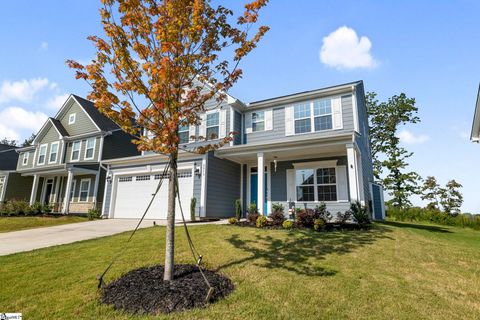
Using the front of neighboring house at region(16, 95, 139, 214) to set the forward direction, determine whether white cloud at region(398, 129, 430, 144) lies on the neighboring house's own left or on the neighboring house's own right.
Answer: on the neighboring house's own left

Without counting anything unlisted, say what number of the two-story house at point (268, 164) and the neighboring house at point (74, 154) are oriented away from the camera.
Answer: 0

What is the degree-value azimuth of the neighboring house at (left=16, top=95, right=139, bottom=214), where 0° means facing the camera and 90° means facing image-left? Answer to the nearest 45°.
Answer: approximately 45°

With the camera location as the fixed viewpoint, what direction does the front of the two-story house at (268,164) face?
facing the viewer and to the left of the viewer

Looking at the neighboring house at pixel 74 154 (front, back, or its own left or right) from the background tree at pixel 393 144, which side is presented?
left

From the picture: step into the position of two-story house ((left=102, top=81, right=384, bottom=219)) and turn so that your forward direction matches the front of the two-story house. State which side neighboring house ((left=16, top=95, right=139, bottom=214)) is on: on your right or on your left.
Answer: on your right

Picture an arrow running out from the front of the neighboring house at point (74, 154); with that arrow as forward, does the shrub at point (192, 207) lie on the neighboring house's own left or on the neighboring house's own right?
on the neighboring house's own left
